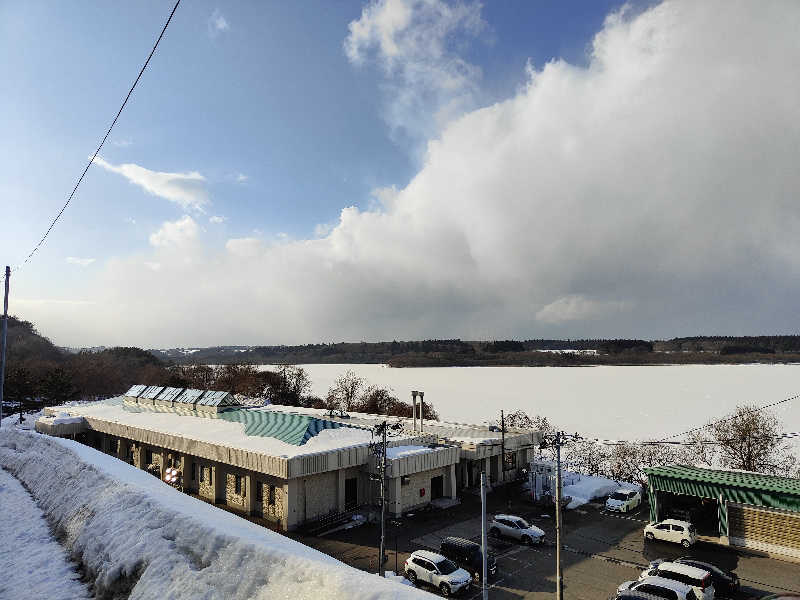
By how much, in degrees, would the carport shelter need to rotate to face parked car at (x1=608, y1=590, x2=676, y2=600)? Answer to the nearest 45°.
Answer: approximately 45° to its left

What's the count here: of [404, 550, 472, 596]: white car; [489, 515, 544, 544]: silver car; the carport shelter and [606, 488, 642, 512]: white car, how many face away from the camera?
0

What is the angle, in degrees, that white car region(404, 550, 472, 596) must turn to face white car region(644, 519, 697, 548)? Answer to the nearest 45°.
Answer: approximately 90° to its left

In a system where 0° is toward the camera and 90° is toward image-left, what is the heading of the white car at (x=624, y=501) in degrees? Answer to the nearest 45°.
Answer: approximately 45°

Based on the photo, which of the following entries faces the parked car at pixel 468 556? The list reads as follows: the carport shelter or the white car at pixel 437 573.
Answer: the carport shelter

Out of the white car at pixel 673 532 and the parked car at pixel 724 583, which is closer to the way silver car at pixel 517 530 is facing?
the parked car

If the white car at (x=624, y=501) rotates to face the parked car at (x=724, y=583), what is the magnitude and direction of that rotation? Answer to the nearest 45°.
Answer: approximately 45° to its left

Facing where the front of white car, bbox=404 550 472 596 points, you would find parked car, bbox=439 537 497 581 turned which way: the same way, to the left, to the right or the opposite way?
the same way

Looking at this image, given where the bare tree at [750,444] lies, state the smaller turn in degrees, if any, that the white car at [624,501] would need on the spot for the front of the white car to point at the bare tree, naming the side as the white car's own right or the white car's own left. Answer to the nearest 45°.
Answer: approximately 180°

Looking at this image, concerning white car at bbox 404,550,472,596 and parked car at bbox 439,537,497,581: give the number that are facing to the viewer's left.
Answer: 0

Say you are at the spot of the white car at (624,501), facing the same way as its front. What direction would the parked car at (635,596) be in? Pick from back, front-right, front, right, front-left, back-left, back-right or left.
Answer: front-left

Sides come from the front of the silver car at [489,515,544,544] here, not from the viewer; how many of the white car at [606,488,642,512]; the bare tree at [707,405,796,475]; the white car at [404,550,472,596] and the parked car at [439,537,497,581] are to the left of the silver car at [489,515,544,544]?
2
